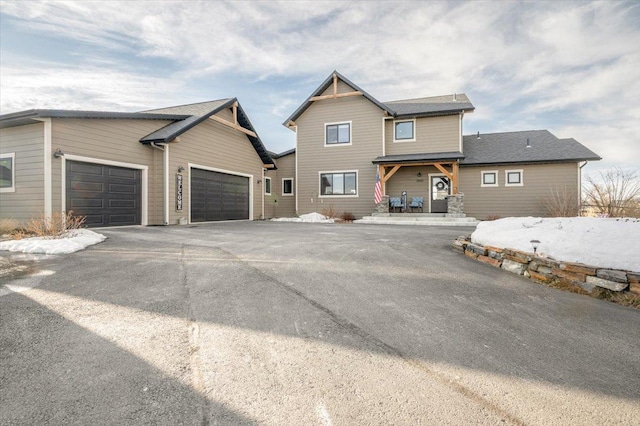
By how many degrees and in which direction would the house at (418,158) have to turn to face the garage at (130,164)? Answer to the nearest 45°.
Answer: approximately 45° to its right

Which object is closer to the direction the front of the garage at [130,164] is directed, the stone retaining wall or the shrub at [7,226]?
the stone retaining wall

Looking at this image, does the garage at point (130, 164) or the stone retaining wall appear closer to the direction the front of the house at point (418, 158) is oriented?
the stone retaining wall

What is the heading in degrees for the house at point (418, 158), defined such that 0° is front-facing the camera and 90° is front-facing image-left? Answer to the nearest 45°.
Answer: approximately 0°

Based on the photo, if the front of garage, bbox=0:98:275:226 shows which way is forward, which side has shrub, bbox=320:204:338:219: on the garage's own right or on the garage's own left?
on the garage's own left

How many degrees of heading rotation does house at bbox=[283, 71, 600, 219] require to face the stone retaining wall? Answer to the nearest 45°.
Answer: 0° — it already faces it

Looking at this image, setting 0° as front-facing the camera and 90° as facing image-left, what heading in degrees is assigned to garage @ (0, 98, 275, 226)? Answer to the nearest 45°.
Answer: approximately 315°

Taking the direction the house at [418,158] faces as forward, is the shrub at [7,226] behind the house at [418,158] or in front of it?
in front

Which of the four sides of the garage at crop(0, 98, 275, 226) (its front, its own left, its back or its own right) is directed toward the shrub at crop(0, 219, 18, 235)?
right

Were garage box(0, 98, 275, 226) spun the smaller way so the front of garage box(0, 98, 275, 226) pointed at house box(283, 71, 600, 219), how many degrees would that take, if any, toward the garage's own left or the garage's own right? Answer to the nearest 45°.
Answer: approximately 45° to the garage's own left

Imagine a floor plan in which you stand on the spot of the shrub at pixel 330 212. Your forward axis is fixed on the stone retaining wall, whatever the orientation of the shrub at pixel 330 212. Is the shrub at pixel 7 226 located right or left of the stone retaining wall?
right
